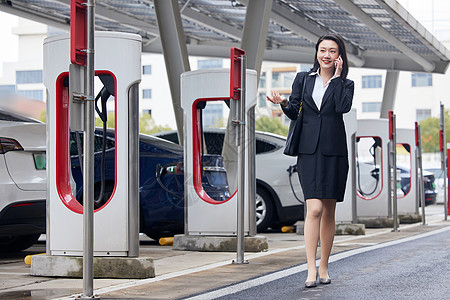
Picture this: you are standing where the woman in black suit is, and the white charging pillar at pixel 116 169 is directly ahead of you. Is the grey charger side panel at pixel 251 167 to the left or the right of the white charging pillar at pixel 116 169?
right

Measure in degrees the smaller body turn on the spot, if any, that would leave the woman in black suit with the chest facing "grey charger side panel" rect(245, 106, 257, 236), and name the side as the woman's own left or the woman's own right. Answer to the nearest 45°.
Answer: approximately 180°

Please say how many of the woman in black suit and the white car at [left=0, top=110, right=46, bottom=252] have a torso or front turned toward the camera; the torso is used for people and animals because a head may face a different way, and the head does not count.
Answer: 1

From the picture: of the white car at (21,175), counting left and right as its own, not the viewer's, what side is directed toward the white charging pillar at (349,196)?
right

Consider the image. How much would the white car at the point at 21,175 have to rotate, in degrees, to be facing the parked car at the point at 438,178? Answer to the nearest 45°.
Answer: approximately 90° to its right

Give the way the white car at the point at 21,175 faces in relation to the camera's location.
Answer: facing away from the viewer and to the left of the viewer

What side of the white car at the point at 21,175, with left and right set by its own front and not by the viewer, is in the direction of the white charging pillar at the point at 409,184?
right

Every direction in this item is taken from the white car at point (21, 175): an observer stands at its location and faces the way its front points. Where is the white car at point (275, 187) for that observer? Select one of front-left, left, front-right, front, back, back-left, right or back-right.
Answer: right

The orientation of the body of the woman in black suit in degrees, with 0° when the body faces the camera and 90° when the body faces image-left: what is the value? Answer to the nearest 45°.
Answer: approximately 0°
